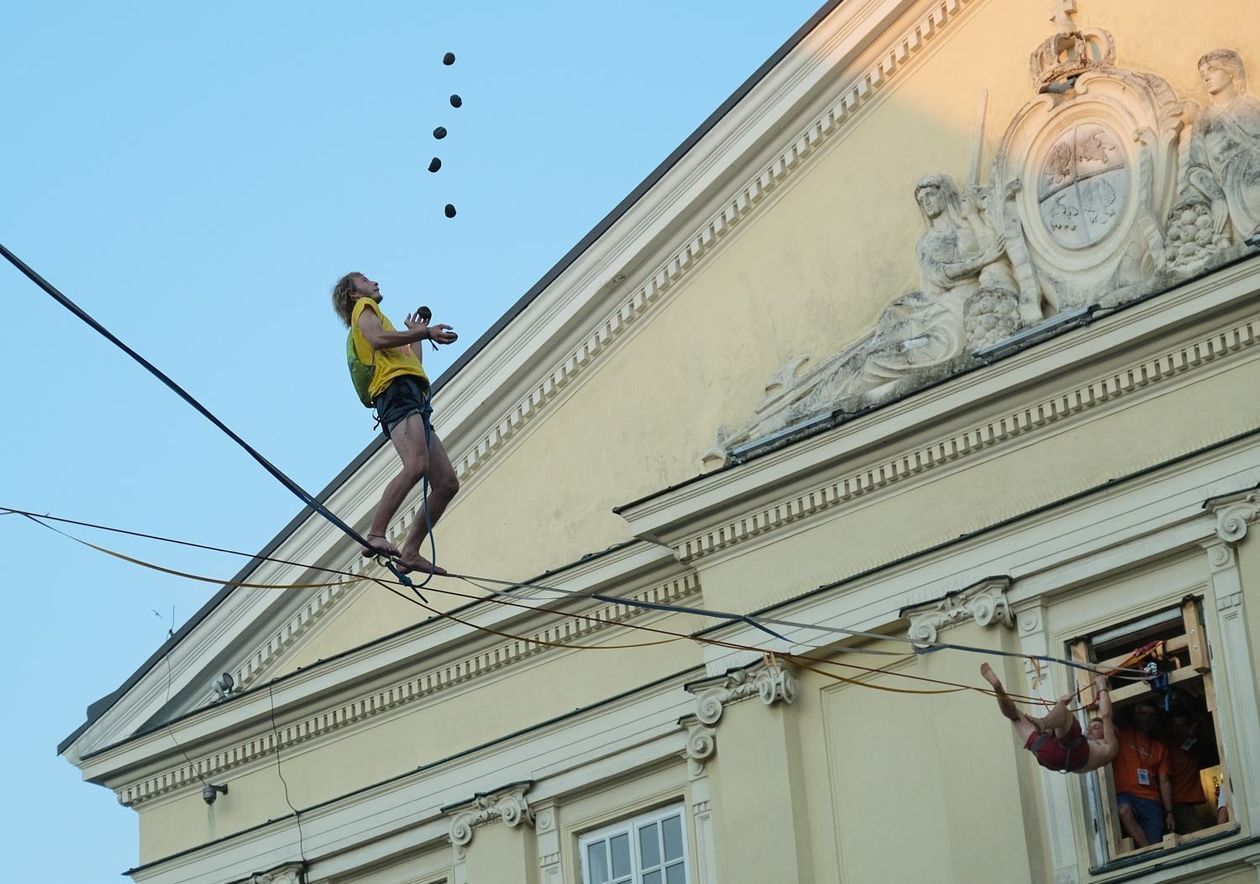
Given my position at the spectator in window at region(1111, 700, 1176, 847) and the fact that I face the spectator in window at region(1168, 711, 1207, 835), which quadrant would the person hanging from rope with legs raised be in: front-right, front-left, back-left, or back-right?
back-right

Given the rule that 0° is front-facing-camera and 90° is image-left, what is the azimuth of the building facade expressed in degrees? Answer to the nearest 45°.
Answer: approximately 45°
